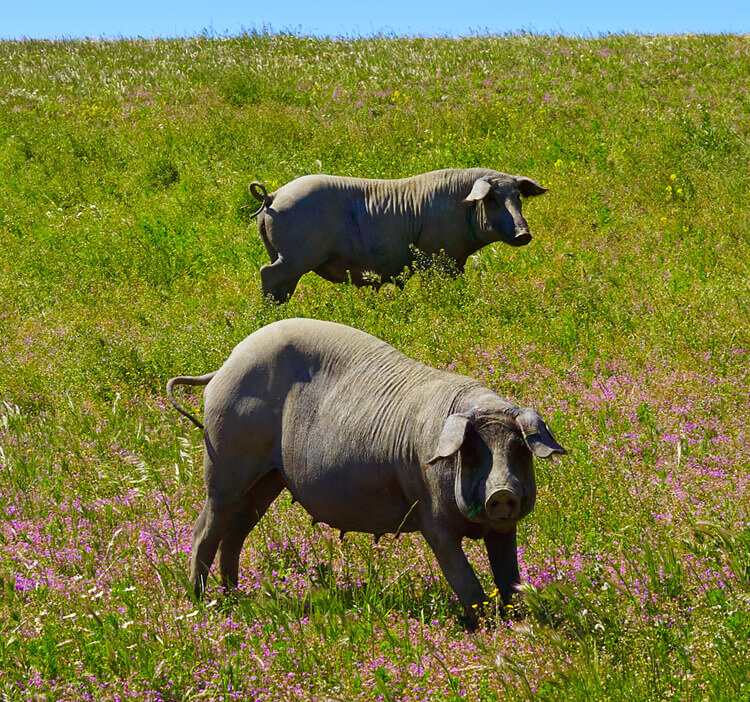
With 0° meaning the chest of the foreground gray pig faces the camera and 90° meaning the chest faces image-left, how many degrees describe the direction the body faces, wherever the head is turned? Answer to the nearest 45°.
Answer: approximately 315°

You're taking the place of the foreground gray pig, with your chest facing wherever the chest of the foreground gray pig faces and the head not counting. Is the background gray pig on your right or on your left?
on your left

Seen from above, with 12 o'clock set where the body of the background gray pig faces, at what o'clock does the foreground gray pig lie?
The foreground gray pig is roughly at 3 o'clock from the background gray pig.

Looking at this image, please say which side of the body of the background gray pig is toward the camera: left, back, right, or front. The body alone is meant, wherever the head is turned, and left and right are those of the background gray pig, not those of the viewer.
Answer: right
